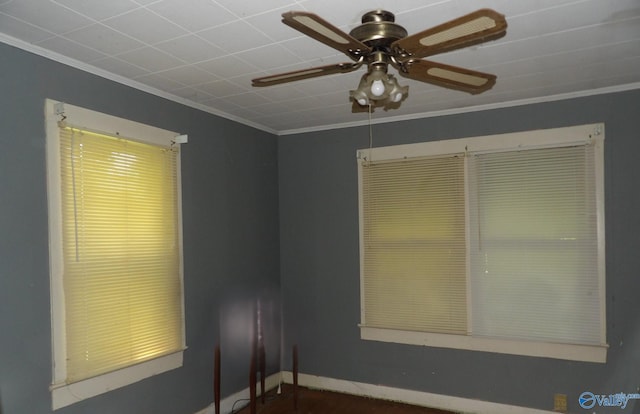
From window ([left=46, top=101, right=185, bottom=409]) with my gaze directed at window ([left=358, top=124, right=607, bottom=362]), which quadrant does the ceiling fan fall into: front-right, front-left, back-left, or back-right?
front-right

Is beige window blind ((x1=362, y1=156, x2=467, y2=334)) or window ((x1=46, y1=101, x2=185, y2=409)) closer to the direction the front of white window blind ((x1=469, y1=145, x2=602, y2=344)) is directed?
the window

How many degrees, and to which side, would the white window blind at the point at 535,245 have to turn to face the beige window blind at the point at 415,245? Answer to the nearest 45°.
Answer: approximately 90° to its right

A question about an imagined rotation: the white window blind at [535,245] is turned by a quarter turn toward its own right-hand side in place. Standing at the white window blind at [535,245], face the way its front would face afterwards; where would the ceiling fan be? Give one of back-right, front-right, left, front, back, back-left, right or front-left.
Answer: left

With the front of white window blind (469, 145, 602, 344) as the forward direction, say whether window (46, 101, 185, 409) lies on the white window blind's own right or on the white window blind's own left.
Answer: on the white window blind's own right

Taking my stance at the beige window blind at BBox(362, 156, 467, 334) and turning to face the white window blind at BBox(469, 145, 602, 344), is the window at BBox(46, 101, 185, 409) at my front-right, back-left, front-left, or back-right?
back-right

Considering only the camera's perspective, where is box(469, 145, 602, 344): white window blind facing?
facing the viewer
